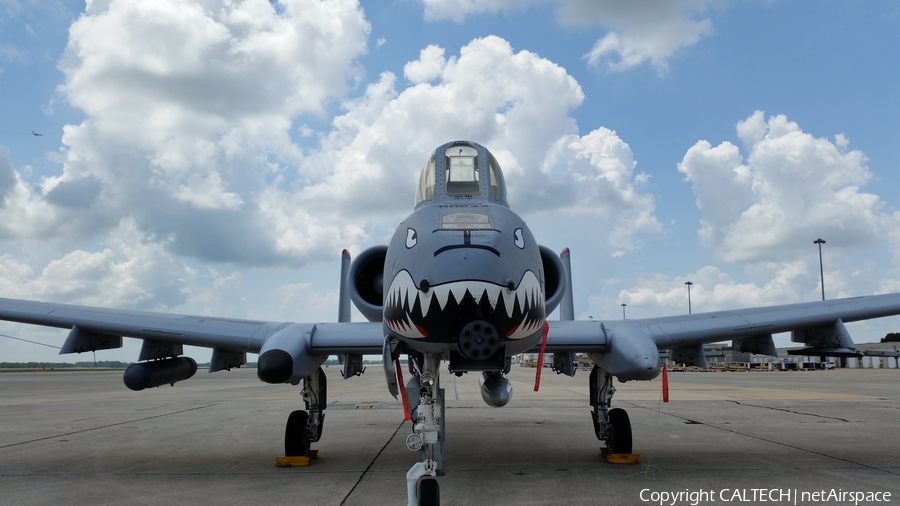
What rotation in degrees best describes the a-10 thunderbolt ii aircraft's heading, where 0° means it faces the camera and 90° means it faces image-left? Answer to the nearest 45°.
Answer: approximately 0°
